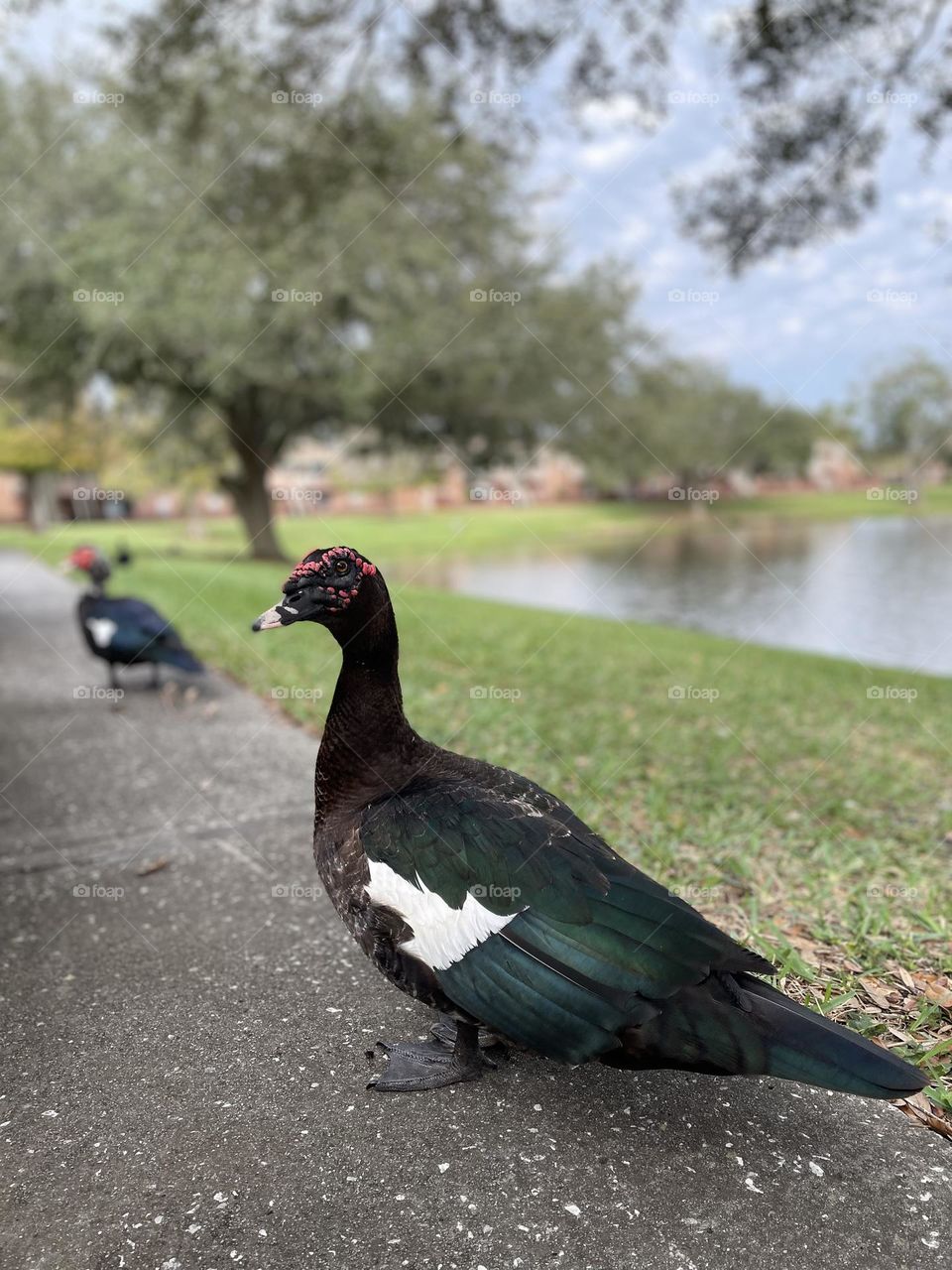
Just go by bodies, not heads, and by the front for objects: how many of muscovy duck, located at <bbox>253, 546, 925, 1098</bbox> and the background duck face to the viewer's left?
2

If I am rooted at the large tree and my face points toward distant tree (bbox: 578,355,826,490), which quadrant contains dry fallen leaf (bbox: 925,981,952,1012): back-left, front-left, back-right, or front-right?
back-right

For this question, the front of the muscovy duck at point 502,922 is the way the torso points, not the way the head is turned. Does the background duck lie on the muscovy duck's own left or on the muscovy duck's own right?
on the muscovy duck's own right

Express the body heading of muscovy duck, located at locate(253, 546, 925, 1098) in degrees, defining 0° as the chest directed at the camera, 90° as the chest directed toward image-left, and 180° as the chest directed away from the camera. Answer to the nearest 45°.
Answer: approximately 90°

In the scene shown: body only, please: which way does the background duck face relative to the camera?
to the viewer's left
